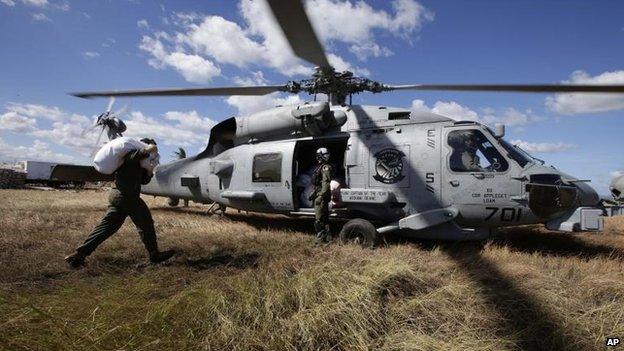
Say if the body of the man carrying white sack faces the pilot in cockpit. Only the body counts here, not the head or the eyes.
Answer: yes

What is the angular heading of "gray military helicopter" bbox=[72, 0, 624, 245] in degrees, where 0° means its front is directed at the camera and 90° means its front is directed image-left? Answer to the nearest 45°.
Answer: approximately 270°

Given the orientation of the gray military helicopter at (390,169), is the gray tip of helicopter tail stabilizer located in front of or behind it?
behind

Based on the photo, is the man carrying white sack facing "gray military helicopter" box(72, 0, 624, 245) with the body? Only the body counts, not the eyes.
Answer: yes

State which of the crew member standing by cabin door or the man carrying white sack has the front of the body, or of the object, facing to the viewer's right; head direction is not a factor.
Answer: the man carrying white sack

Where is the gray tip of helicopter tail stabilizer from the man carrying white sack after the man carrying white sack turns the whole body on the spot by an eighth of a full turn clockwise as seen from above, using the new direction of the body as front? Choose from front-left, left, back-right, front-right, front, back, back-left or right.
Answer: back-left

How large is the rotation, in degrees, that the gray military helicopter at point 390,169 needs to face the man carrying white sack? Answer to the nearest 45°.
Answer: approximately 135° to its right

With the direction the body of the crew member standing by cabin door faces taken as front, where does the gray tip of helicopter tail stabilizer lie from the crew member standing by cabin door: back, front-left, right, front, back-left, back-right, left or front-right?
front-right

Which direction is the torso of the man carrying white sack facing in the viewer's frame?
to the viewer's right
